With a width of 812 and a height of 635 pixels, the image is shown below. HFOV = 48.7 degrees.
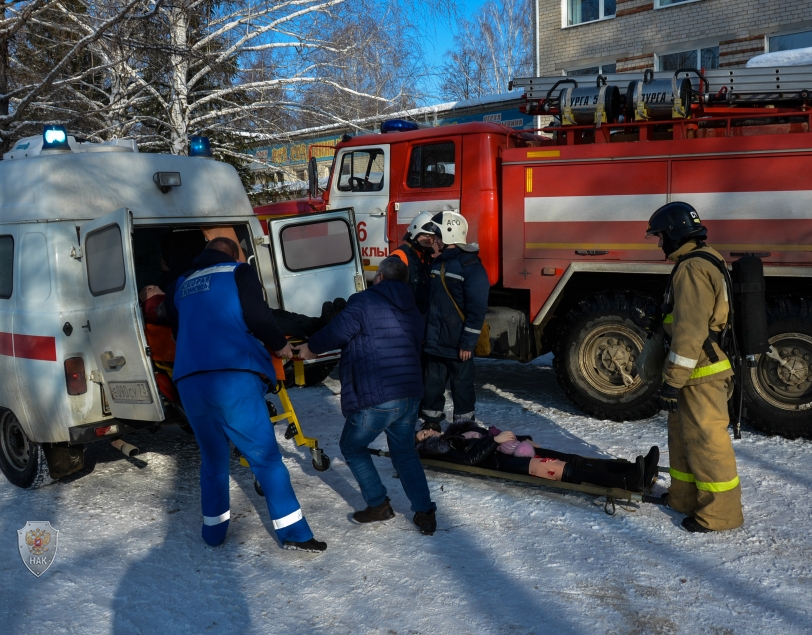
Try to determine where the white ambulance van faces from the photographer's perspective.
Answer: facing away from the viewer and to the left of the viewer

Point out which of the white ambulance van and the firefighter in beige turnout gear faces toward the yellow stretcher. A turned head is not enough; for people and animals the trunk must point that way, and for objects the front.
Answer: the firefighter in beige turnout gear

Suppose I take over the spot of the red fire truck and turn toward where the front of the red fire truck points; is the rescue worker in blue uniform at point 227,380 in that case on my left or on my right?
on my left

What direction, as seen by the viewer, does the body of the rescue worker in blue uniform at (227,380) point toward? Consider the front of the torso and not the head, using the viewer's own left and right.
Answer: facing away from the viewer and to the right of the viewer

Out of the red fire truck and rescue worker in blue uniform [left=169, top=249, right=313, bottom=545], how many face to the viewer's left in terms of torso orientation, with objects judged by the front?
1

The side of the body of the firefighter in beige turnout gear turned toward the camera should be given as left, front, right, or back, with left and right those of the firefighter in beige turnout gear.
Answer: left

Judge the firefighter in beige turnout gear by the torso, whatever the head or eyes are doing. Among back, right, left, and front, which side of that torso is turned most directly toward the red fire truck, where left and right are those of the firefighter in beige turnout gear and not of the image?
right

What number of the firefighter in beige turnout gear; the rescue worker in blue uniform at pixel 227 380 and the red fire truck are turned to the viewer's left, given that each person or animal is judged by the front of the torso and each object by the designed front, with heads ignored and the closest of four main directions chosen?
2

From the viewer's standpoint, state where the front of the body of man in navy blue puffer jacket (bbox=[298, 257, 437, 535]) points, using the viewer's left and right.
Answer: facing away from the viewer and to the left of the viewer

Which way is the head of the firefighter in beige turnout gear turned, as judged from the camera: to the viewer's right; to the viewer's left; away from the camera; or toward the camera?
to the viewer's left

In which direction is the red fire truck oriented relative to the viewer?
to the viewer's left

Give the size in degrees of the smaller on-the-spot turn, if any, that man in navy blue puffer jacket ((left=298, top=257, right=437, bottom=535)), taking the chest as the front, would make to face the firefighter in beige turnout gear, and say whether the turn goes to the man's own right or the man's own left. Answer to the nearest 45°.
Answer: approximately 135° to the man's own right

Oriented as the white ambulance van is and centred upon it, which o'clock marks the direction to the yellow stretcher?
The yellow stretcher is roughly at 5 o'clock from the white ambulance van.

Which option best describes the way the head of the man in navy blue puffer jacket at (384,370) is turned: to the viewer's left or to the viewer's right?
to the viewer's left

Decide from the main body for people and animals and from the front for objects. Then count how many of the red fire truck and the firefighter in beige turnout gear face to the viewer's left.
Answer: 2
